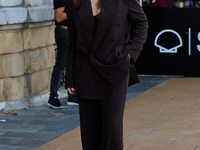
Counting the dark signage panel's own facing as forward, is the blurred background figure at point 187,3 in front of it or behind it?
behind

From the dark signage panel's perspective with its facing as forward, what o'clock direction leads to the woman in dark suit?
The woman in dark suit is roughly at 12 o'clock from the dark signage panel.

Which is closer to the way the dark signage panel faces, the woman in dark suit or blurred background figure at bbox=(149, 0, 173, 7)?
the woman in dark suit

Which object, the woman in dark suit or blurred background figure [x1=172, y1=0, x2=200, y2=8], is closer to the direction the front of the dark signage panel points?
the woman in dark suit

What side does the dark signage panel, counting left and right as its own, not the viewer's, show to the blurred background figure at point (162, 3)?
back

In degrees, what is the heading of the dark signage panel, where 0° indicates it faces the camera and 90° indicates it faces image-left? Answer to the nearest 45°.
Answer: approximately 0°
